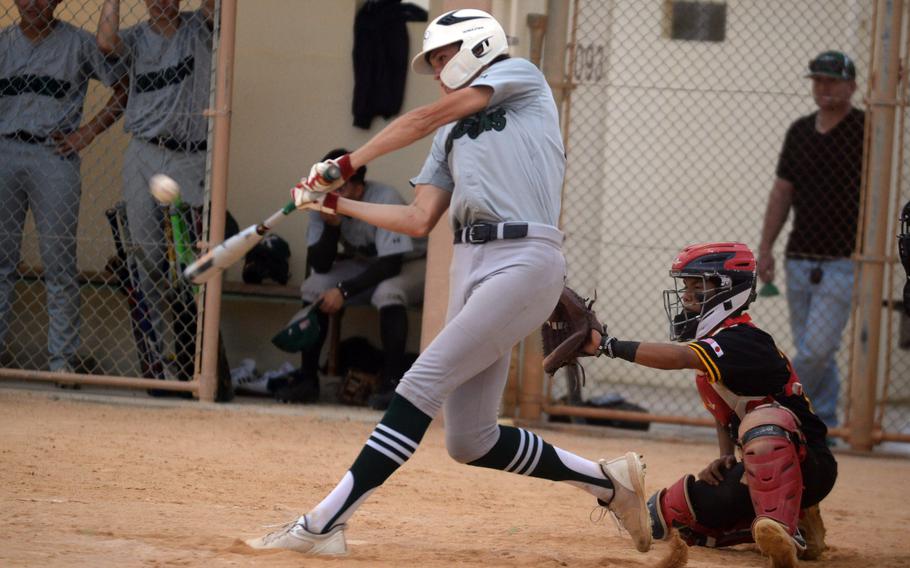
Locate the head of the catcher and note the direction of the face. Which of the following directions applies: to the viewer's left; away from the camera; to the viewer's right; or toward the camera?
to the viewer's left

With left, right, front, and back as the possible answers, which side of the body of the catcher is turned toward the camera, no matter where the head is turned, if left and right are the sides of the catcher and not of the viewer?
left

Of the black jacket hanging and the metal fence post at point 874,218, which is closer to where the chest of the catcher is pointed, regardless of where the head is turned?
the black jacket hanging

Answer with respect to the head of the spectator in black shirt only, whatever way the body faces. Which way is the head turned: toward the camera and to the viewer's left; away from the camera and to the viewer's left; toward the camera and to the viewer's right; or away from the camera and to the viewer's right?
toward the camera and to the viewer's left

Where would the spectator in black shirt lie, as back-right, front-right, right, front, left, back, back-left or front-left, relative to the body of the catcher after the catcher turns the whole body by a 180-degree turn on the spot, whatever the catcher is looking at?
left

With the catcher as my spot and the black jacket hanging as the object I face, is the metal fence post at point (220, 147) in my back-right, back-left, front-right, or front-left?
front-left

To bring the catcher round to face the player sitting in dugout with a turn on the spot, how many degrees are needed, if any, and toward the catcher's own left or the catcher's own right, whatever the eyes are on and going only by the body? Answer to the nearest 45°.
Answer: approximately 45° to the catcher's own right

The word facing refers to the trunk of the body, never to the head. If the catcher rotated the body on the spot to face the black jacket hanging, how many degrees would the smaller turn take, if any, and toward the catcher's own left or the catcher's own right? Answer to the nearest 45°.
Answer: approximately 45° to the catcher's own right

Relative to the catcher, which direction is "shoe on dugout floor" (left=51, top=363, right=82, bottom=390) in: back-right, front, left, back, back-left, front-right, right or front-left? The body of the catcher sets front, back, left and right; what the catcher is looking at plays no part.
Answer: front-right

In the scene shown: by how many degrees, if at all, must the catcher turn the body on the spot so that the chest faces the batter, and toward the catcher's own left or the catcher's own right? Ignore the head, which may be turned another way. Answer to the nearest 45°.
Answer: approximately 45° to the catcher's own left

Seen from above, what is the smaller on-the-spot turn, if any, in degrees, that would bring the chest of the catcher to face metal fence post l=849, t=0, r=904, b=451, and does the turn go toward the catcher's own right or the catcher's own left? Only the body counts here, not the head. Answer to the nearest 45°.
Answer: approximately 90° to the catcher's own right

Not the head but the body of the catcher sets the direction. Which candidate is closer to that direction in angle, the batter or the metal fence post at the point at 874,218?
the batter
